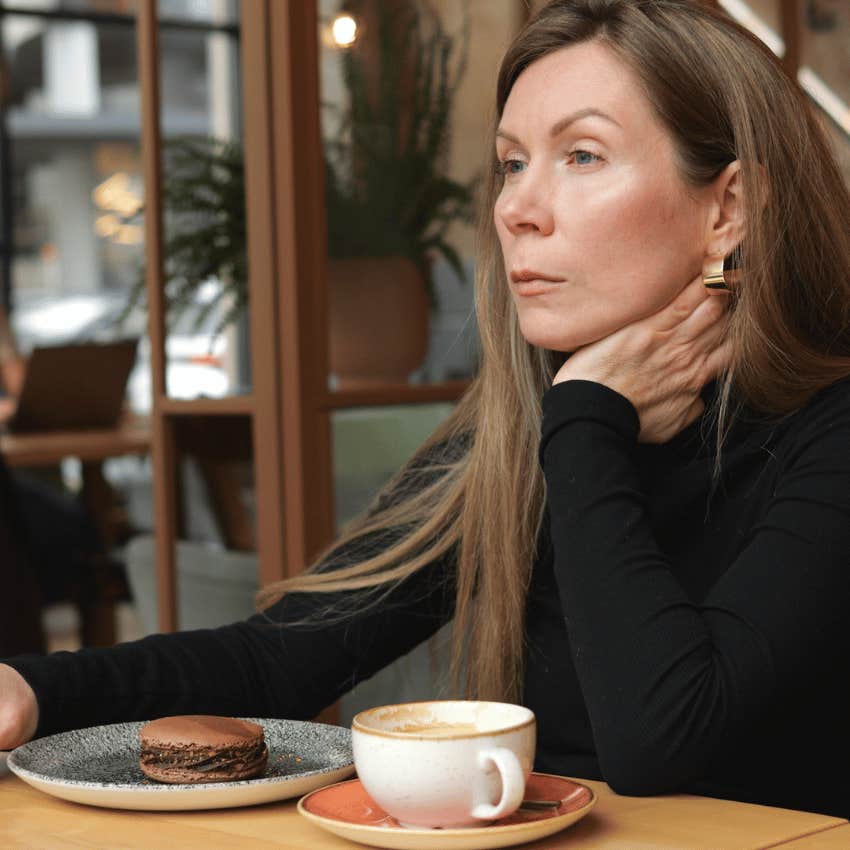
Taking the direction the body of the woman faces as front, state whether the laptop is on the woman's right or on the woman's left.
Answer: on the woman's right

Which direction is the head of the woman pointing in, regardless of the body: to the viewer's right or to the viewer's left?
to the viewer's left

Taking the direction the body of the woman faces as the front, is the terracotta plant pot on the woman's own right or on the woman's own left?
on the woman's own right

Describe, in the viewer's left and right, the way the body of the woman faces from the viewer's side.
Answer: facing the viewer and to the left of the viewer

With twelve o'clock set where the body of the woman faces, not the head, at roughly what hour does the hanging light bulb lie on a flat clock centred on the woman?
The hanging light bulb is roughly at 4 o'clock from the woman.
